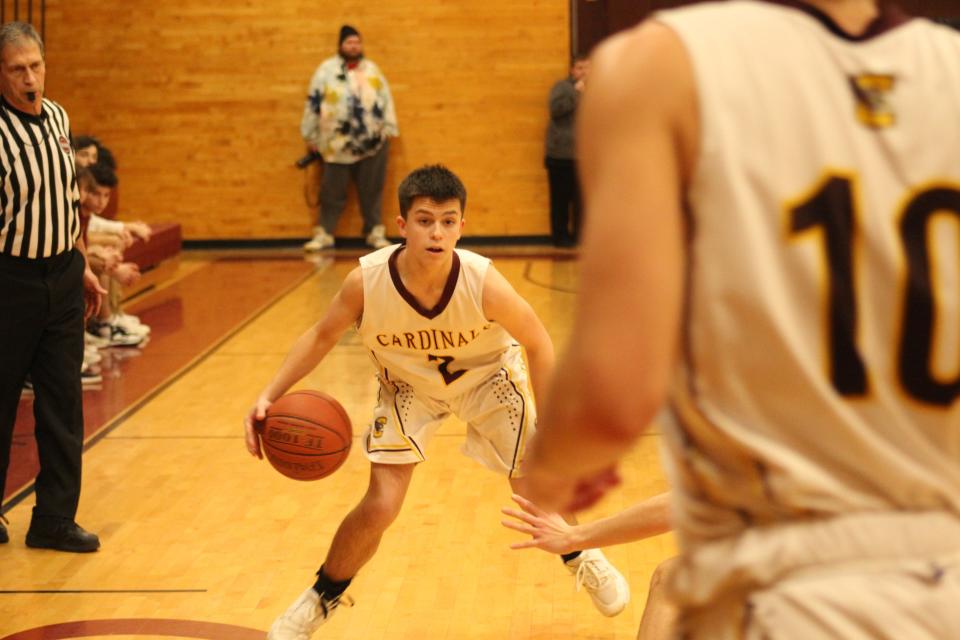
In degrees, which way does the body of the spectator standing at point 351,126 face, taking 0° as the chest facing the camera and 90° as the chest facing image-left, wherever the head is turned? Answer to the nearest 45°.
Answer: approximately 0°

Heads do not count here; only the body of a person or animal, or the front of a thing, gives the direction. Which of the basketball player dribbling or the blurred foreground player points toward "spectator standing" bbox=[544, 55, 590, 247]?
the blurred foreground player

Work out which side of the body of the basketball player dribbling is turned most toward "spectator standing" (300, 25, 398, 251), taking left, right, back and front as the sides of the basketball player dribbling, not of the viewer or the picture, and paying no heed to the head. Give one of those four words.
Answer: back

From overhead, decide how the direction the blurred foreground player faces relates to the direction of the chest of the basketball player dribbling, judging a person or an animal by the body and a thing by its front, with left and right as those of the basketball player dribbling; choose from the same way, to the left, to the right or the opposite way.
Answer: the opposite way

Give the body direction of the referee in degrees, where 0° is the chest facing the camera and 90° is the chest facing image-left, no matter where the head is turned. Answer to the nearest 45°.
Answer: approximately 315°

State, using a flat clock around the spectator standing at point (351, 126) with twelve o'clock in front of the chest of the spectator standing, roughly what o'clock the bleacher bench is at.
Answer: The bleacher bench is roughly at 2 o'clock from the spectator standing.

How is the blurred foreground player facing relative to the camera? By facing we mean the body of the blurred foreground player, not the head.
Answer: away from the camera
